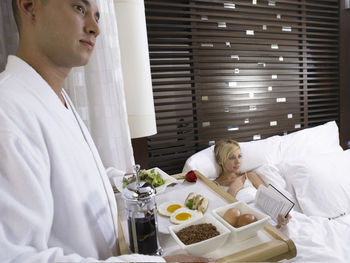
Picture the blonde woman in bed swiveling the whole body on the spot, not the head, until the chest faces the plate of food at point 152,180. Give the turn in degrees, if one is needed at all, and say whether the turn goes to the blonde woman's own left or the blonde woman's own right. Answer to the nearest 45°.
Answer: approximately 45° to the blonde woman's own right

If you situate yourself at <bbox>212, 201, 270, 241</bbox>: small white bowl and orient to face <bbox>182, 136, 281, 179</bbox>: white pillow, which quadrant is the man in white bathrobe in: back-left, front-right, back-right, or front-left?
back-left

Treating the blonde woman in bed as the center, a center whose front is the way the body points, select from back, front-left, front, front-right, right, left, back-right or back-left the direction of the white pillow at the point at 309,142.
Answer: left

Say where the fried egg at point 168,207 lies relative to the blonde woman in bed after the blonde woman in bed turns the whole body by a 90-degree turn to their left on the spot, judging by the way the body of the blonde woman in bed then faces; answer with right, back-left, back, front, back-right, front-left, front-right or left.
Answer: back-right

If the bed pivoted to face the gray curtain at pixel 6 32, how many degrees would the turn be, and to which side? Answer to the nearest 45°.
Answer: approximately 90° to its right

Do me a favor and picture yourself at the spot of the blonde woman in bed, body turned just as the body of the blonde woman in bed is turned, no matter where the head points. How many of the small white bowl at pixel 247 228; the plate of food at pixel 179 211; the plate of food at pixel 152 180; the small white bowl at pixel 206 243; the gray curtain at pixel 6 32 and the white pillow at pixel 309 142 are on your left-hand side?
1

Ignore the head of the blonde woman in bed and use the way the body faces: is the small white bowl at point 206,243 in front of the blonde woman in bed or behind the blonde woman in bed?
in front

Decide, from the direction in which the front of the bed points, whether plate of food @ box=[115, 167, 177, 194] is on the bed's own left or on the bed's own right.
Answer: on the bed's own right

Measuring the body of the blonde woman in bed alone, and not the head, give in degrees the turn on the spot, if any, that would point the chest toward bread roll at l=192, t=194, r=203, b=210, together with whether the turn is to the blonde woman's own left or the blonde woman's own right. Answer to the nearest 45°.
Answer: approximately 45° to the blonde woman's own right

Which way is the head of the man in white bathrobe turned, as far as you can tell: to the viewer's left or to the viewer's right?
to the viewer's right

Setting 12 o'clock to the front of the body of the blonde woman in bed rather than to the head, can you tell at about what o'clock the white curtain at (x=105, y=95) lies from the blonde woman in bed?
The white curtain is roughly at 3 o'clock from the blonde woman in bed.

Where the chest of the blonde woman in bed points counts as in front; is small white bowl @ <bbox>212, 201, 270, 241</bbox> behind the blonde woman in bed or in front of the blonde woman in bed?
in front

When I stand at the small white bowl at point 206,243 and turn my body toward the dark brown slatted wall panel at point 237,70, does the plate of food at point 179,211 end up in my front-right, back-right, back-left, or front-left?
front-left
